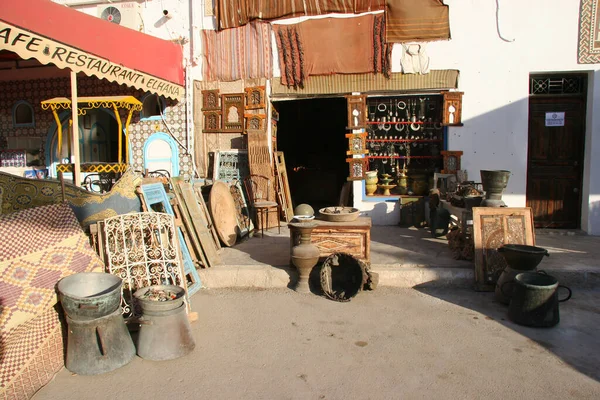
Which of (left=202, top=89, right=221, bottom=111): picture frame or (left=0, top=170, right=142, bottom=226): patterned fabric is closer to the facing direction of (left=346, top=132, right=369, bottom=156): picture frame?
the patterned fabric

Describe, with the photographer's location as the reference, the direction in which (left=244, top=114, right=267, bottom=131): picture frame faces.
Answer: facing the viewer

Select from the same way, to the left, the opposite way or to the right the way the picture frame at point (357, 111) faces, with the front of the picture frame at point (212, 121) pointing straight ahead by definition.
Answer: the same way

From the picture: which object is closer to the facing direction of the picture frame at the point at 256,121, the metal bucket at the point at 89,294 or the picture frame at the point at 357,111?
the metal bucket

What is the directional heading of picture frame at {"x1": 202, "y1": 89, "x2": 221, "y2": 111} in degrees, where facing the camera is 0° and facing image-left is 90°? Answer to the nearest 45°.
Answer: approximately 0°

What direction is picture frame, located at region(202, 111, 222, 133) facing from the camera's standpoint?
toward the camera

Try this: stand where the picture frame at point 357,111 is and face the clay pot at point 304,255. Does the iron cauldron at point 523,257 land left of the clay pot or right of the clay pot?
left

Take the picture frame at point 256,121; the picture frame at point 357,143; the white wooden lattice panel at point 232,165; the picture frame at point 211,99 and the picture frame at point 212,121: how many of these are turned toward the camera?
5

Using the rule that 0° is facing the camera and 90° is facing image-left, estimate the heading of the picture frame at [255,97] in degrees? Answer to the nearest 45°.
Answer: approximately 0°

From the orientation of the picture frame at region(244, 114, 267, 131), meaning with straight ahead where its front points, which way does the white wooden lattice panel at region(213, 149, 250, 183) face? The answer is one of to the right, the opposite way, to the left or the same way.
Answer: the same way

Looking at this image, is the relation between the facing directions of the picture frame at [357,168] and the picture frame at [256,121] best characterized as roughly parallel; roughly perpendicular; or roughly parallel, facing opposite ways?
roughly parallel

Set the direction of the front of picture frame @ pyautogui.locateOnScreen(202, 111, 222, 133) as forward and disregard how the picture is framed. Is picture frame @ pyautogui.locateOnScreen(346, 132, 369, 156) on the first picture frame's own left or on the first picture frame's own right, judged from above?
on the first picture frame's own left

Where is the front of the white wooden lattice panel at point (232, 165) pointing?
toward the camera
